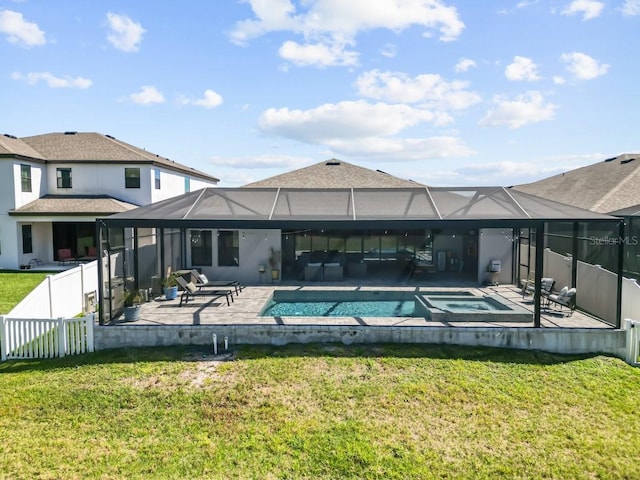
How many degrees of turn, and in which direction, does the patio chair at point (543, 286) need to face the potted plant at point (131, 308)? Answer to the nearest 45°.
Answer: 0° — it already faces it

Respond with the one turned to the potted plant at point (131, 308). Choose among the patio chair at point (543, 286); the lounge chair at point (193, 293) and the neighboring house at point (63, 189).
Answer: the patio chair

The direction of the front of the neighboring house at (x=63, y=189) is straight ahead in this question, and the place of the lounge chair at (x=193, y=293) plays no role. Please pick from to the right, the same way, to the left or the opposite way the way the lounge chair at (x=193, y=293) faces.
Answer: to the right

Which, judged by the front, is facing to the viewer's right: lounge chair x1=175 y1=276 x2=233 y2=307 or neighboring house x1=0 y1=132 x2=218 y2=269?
the lounge chair

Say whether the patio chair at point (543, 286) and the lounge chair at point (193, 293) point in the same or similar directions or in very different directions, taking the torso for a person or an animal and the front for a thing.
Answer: very different directions

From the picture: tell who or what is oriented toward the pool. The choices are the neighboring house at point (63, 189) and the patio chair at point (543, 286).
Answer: the patio chair

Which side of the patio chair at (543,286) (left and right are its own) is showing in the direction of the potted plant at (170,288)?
front

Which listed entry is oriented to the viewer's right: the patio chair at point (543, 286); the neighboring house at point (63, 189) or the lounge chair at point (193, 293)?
the lounge chair

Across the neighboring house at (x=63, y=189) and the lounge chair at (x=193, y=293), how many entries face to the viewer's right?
1

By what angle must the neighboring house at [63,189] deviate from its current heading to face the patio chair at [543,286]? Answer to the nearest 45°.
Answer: approximately 135° to its right

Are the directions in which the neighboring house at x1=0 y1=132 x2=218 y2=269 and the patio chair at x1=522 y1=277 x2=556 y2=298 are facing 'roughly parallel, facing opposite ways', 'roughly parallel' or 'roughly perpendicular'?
roughly perpendicular

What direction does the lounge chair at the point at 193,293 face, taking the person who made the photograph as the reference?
facing to the right of the viewer

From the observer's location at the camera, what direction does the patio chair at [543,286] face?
facing the viewer and to the left of the viewer

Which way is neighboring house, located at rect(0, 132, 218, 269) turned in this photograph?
away from the camera

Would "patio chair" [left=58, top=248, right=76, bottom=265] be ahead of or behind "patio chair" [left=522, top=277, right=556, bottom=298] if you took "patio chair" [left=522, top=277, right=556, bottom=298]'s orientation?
ahead

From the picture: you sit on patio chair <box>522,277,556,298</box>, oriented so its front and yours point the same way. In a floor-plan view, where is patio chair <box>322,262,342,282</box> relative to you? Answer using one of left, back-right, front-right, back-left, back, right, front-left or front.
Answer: front-right
